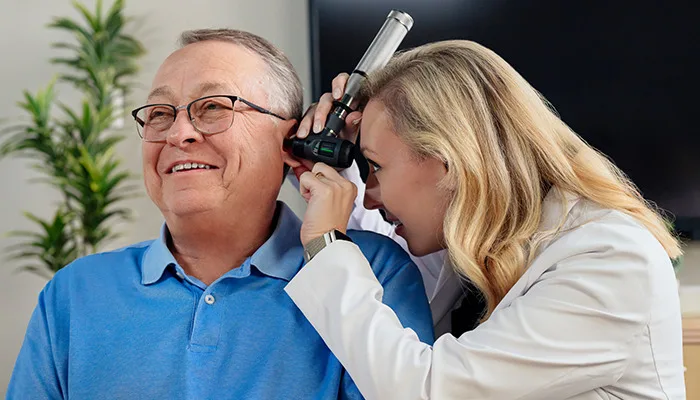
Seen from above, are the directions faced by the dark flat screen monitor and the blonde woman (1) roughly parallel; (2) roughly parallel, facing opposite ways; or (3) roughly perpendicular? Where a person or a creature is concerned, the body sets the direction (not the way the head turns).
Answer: roughly perpendicular

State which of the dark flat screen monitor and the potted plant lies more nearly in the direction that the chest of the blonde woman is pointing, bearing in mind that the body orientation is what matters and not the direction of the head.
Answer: the potted plant

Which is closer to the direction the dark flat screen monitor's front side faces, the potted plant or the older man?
the older man

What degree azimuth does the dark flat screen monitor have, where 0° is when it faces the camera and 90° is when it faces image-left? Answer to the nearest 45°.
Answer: approximately 0°

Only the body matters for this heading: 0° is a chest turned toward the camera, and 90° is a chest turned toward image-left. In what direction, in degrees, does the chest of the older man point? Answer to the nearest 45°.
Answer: approximately 45°

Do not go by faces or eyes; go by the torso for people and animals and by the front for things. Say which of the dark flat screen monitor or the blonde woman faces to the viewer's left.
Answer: the blonde woman

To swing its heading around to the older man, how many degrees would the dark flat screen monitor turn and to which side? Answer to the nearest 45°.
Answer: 0° — it already faces them

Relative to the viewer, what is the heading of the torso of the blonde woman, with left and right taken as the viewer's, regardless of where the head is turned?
facing to the left of the viewer

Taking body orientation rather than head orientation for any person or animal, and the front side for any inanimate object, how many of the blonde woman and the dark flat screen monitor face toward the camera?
1
